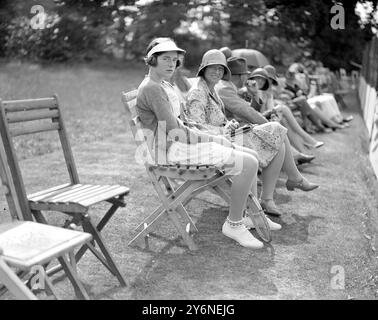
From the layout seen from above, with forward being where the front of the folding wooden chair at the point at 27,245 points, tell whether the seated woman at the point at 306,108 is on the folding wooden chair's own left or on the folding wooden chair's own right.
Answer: on the folding wooden chair's own left

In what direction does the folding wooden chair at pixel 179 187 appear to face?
to the viewer's right

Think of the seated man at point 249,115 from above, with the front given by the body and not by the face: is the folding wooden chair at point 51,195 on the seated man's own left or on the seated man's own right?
on the seated man's own right

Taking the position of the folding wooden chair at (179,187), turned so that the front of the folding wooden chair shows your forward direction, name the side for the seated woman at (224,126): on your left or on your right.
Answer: on your left

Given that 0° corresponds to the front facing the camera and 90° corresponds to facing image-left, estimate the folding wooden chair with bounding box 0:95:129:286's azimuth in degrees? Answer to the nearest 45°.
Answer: approximately 315°

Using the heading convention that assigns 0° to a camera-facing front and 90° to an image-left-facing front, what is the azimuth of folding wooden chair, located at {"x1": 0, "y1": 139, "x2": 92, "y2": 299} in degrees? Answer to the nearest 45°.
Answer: approximately 315°

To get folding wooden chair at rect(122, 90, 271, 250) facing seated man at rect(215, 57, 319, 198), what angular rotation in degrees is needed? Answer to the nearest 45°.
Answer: approximately 45° to its left

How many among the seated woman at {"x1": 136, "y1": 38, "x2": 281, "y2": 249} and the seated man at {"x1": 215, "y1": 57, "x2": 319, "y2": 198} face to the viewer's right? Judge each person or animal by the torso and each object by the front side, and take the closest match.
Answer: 2

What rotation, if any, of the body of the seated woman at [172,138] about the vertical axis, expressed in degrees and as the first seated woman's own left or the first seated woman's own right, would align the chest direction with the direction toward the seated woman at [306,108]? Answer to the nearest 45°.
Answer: approximately 90° to the first seated woman's own left

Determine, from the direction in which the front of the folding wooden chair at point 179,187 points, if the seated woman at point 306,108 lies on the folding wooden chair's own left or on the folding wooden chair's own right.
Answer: on the folding wooden chair's own left

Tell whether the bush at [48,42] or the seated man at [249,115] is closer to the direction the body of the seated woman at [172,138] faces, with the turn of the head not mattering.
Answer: the seated man

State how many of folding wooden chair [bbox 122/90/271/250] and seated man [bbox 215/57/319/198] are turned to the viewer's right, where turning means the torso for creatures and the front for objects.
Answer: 2

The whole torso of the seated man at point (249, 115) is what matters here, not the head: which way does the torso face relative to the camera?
to the viewer's right
